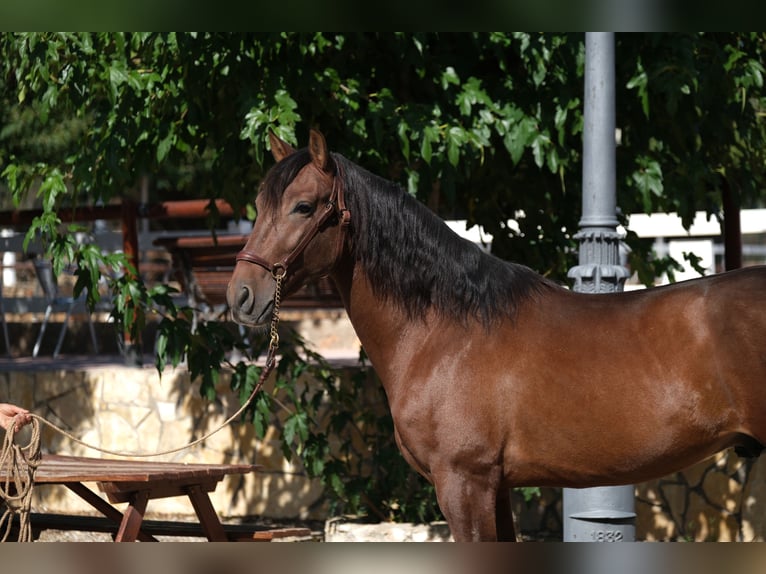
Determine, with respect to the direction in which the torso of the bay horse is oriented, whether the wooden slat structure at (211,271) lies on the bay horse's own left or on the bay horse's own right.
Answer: on the bay horse's own right

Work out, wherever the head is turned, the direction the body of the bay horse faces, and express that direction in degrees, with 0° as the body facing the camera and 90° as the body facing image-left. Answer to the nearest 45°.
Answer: approximately 90°
